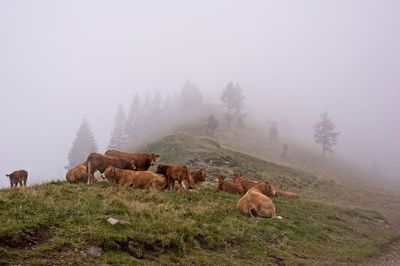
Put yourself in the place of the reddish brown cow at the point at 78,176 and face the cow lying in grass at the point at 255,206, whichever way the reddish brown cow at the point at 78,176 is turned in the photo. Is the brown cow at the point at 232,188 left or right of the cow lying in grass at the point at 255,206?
left

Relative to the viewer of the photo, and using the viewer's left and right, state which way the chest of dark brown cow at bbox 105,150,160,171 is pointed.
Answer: facing to the right of the viewer

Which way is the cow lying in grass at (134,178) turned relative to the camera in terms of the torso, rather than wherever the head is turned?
to the viewer's left

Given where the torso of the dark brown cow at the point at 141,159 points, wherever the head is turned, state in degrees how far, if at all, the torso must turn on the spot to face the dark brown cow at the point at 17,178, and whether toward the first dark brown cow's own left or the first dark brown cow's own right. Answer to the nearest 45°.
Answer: approximately 180°

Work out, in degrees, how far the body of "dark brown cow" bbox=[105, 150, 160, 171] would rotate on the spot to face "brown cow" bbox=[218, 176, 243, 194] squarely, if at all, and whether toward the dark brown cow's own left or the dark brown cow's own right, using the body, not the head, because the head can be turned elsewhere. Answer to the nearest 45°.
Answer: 0° — it already faces it

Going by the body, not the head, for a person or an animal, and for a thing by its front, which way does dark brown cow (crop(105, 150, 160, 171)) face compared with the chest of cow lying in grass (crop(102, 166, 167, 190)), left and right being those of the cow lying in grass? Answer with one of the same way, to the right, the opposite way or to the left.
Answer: the opposite way
